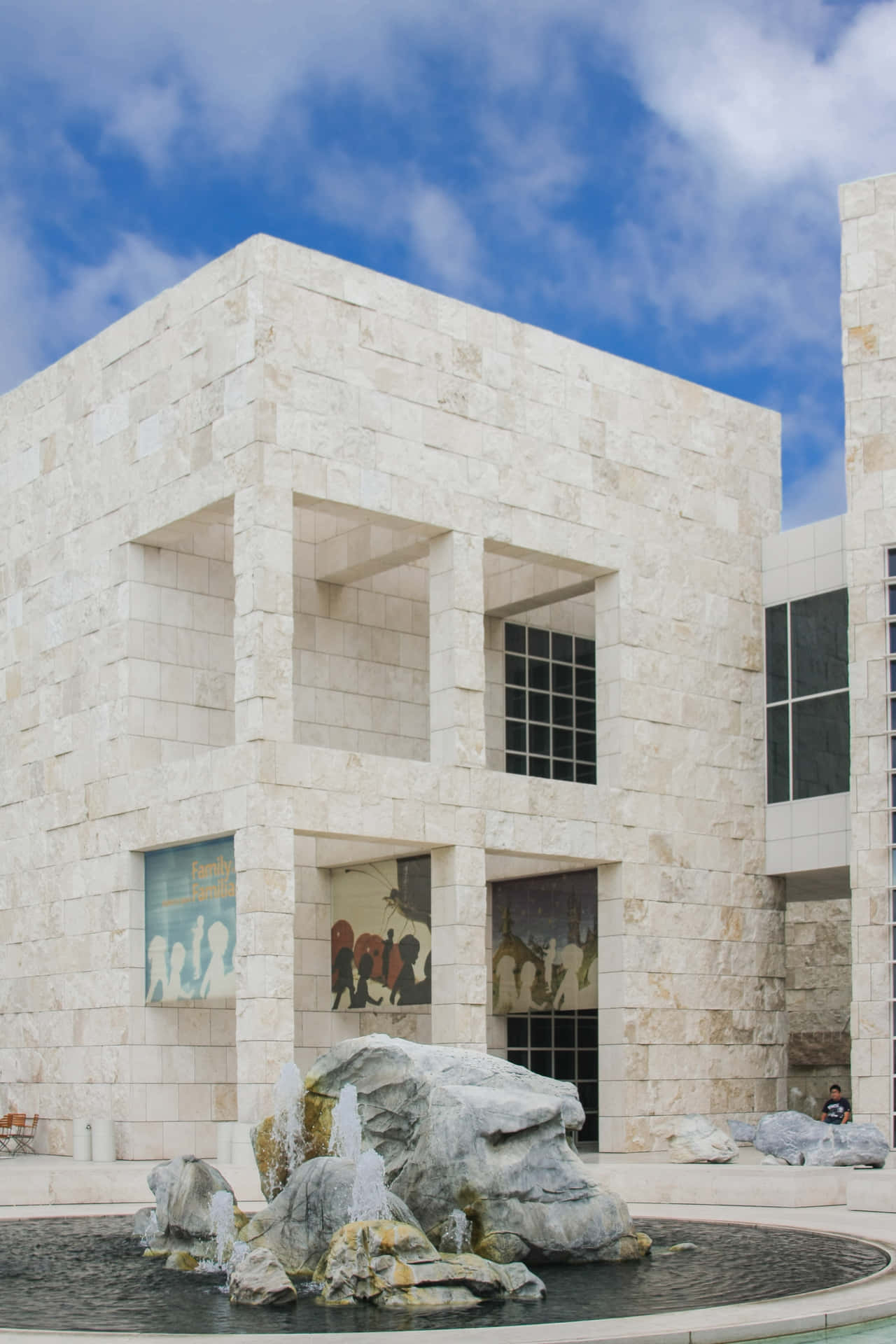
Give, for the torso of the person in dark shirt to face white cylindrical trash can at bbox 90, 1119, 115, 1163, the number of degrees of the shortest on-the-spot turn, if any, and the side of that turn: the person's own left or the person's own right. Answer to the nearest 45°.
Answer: approximately 90° to the person's own right

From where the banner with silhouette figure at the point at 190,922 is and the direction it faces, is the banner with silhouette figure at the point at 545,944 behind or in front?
behind

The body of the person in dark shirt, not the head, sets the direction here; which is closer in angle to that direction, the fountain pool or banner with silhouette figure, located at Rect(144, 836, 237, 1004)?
the fountain pool

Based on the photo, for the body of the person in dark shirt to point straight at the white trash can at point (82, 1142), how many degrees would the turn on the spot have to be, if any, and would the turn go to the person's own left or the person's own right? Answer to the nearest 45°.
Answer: approximately 90° to the person's own right

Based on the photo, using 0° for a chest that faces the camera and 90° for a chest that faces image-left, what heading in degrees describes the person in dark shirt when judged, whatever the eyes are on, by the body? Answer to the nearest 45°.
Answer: approximately 0°

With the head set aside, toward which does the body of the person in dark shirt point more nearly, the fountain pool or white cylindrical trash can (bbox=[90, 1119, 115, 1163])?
the fountain pool

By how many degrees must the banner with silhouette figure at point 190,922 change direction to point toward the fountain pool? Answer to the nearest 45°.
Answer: approximately 45° to its left

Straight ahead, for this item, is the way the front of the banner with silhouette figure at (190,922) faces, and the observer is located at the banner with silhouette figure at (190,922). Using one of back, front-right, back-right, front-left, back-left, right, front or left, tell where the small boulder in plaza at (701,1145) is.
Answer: back-left
